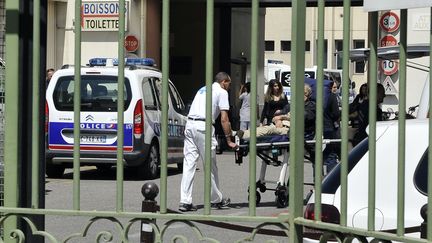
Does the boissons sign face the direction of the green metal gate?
yes

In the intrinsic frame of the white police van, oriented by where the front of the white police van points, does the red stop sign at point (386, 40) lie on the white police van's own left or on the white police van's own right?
on the white police van's own right

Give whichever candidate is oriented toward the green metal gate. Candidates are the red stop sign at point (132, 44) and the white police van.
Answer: the red stop sign

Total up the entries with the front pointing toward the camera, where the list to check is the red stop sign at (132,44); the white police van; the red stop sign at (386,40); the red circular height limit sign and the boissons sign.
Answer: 4

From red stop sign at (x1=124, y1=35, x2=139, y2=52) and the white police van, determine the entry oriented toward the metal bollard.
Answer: the red stop sign

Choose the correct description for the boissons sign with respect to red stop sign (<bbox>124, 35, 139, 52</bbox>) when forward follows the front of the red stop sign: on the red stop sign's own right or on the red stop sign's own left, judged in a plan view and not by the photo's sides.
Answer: on the red stop sign's own right

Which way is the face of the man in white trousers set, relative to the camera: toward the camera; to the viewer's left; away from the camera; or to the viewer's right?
to the viewer's right

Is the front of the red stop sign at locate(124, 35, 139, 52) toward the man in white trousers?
yes

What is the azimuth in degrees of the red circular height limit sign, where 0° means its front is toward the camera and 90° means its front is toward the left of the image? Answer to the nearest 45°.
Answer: approximately 0°
